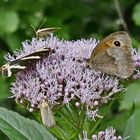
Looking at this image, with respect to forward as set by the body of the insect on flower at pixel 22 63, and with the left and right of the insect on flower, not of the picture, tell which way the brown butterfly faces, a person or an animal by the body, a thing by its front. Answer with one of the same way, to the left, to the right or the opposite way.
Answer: the opposite way

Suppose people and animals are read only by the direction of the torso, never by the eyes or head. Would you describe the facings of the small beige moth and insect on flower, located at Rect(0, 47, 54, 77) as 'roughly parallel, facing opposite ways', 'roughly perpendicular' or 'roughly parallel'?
roughly perpendicular

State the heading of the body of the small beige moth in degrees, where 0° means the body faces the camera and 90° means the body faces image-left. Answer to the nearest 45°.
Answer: approximately 180°

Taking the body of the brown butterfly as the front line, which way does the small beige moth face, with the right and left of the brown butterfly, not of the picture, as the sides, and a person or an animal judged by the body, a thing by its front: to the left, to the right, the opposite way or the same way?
to the right

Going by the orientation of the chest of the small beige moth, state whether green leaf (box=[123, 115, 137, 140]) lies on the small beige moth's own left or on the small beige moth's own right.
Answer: on the small beige moth's own right

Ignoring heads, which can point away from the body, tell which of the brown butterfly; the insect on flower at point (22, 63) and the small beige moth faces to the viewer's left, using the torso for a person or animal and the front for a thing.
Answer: the brown butterfly

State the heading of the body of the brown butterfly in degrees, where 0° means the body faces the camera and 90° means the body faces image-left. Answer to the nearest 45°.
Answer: approximately 90°

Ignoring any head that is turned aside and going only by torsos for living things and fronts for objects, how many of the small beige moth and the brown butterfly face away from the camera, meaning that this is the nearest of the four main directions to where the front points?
1
